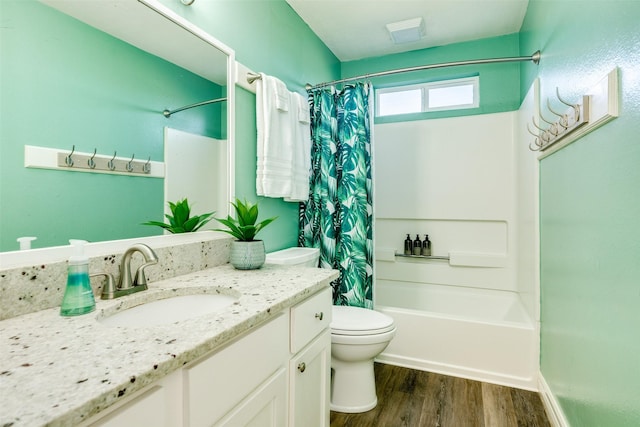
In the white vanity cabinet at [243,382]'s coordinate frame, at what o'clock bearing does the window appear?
The window is roughly at 9 o'clock from the white vanity cabinet.

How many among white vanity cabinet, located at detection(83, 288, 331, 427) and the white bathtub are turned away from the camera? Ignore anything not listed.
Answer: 0

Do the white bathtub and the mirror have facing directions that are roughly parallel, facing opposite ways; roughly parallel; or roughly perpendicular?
roughly perpendicular

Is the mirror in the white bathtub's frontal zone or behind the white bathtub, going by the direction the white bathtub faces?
frontal zone

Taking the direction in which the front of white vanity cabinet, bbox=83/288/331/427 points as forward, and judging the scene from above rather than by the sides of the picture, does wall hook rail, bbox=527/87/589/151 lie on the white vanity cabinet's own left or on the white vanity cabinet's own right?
on the white vanity cabinet's own left

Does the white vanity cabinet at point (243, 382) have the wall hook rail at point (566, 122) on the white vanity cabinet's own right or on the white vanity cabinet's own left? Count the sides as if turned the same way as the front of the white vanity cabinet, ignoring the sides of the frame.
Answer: on the white vanity cabinet's own left

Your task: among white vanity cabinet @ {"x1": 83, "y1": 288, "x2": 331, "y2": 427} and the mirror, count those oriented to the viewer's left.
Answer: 0

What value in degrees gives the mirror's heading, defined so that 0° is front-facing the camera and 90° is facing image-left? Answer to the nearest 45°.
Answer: approximately 315°

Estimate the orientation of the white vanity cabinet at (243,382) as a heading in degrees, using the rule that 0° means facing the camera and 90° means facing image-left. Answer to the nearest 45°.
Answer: approximately 315°

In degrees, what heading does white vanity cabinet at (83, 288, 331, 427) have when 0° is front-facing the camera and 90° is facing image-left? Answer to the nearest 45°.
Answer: approximately 315°

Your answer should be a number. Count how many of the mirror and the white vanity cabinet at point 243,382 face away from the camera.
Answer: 0
